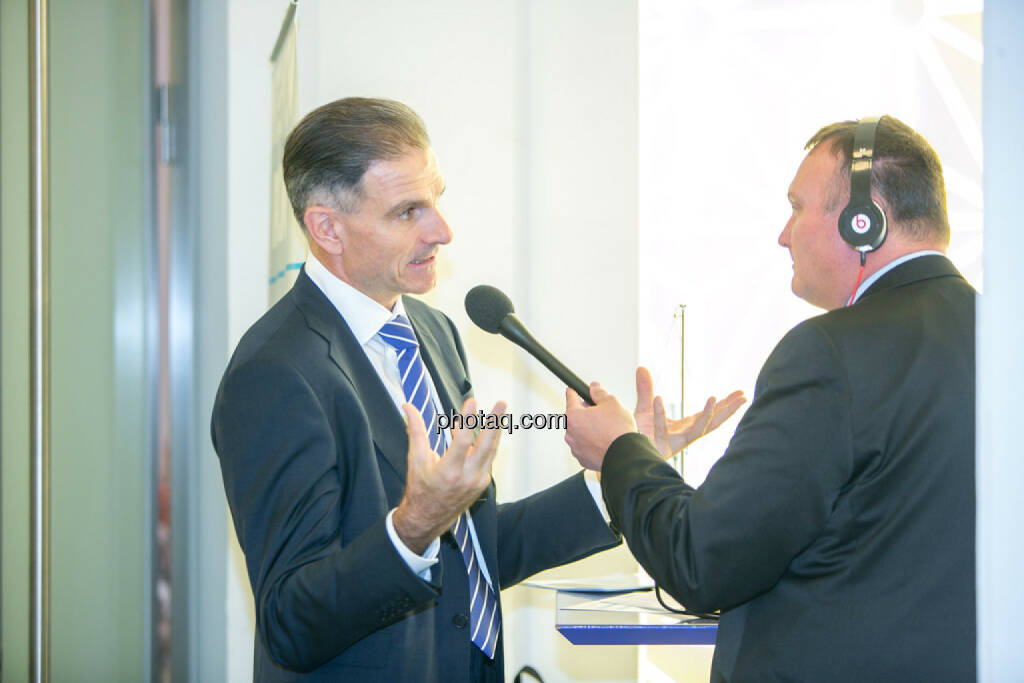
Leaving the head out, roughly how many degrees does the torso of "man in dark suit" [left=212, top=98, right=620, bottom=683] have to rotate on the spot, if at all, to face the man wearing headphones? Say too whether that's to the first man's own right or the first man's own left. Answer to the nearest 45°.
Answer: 0° — they already face them

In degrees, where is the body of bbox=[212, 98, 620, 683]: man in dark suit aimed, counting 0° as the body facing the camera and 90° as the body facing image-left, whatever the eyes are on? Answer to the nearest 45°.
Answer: approximately 315°

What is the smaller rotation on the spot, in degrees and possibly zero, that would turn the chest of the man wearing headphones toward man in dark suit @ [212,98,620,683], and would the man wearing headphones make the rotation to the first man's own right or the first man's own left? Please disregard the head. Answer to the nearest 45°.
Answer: approximately 45° to the first man's own left

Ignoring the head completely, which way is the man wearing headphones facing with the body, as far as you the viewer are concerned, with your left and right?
facing away from the viewer and to the left of the viewer

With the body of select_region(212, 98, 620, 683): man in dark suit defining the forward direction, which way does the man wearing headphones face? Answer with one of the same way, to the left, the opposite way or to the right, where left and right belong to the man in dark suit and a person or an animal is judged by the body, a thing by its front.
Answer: the opposite way

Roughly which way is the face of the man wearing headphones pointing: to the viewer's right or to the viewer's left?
to the viewer's left
